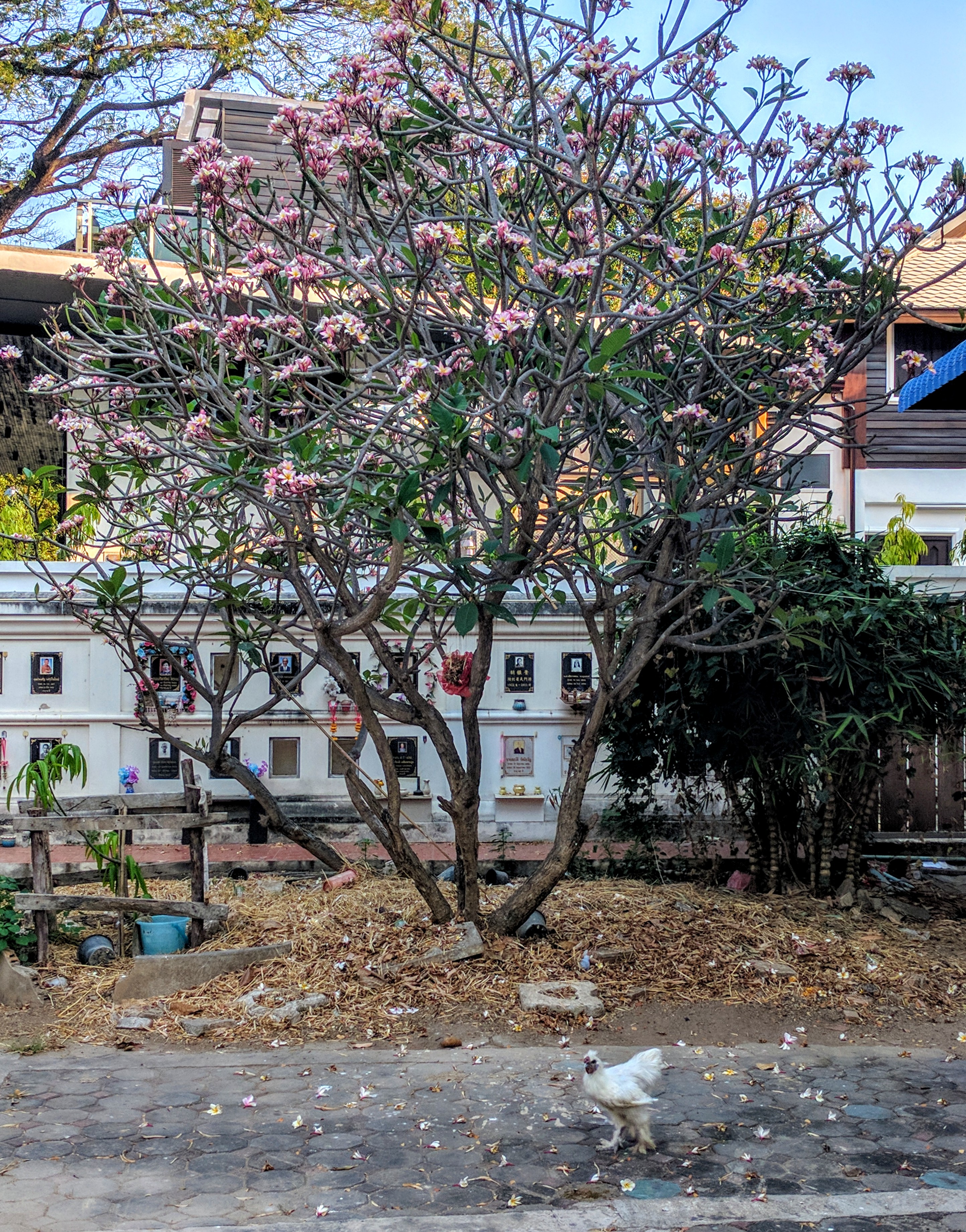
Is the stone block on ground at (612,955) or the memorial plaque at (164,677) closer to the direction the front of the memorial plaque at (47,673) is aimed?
the stone block on ground

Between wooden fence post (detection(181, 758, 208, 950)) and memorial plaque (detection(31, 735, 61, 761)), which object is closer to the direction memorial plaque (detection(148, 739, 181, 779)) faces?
the wooden fence post

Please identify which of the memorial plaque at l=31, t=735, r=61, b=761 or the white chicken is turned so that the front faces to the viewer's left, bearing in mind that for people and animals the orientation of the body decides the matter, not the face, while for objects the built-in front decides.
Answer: the white chicken

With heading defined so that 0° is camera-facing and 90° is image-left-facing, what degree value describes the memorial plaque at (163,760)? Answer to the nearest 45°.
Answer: approximately 0°

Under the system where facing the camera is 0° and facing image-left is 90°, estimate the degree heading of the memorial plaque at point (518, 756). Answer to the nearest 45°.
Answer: approximately 0°

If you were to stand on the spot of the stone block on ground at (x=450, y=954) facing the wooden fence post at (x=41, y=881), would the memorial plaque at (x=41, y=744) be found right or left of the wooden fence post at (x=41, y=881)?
right

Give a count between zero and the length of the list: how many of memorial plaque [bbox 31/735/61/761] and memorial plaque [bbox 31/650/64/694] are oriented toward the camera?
2
